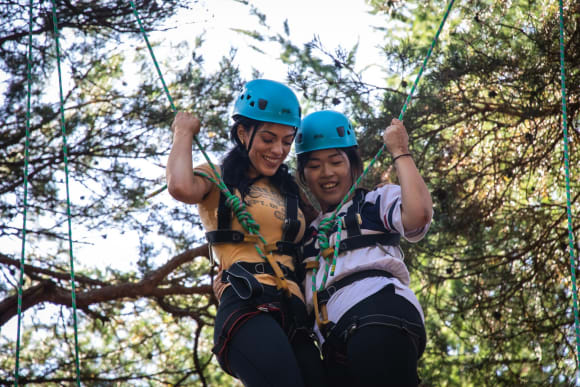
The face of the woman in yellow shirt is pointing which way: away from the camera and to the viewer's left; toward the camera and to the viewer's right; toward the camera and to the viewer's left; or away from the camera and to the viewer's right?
toward the camera and to the viewer's right

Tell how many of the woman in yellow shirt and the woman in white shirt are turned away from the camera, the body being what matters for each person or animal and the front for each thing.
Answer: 0

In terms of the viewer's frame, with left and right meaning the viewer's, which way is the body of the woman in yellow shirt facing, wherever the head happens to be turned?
facing the viewer and to the right of the viewer

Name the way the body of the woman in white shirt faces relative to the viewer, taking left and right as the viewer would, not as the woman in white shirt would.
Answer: facing the viewer and to the left of the viewer
